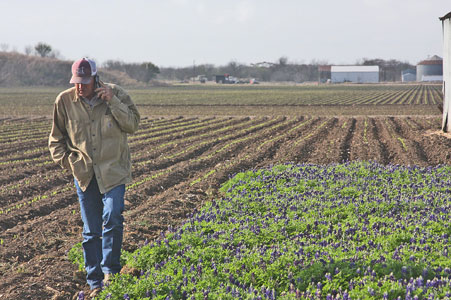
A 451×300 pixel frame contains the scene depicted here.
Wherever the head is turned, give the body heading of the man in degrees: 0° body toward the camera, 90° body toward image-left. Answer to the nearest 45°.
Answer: approximately 0°

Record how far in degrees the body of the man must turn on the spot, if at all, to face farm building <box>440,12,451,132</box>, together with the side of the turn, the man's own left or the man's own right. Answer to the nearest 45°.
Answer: approximately 135° to the man's own left
